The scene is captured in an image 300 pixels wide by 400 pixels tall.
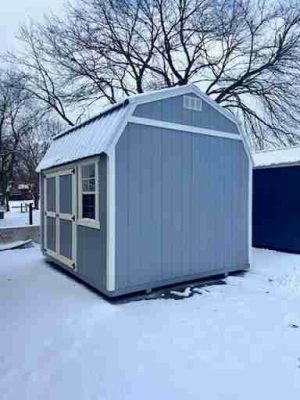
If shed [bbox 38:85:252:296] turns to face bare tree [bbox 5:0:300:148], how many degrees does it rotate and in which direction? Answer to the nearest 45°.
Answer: approximately 135° to its right

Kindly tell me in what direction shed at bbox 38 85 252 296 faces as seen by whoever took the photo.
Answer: facing the viewer and to the left of the viewer

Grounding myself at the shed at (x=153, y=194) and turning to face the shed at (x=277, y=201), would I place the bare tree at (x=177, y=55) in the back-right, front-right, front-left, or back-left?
front-left

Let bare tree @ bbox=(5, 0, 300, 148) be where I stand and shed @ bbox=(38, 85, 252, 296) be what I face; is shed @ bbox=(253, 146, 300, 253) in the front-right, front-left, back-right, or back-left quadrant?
front-left

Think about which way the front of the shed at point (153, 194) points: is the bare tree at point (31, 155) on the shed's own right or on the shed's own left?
on the shed's own right

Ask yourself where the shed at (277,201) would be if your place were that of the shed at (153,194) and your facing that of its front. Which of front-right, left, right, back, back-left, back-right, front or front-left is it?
back
